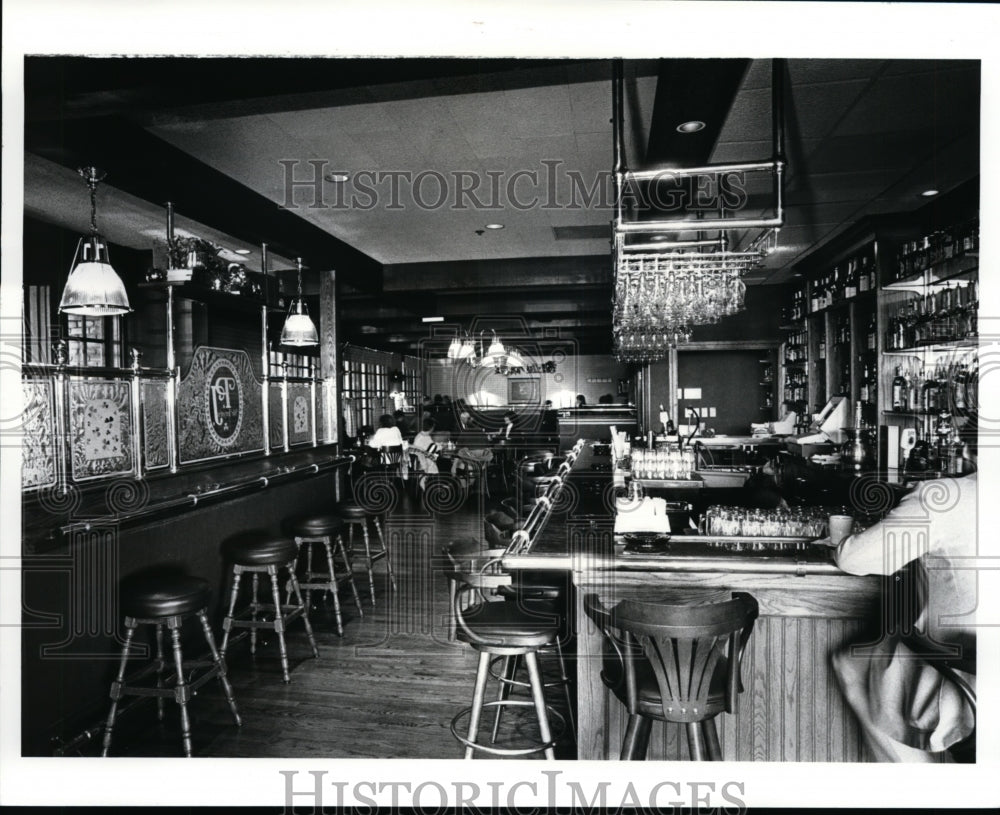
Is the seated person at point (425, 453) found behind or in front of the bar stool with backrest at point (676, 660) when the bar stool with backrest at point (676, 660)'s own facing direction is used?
in front

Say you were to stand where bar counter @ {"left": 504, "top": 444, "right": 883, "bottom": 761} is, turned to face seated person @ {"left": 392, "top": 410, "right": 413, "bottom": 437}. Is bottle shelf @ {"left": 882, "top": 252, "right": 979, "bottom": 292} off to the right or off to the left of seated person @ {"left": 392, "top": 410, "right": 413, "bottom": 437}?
right

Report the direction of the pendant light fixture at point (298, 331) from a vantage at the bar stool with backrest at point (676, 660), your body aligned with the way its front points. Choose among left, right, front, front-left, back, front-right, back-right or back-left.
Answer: front-left

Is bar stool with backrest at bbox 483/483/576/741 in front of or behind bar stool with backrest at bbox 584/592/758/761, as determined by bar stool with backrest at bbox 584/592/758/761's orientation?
in front

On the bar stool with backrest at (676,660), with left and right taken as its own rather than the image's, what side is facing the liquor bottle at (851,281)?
front

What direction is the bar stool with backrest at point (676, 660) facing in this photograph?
away from the camera

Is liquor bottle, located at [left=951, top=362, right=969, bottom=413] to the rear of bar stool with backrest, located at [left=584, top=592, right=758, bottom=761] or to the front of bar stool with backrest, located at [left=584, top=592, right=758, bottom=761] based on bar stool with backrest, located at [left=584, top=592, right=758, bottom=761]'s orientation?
to the front
